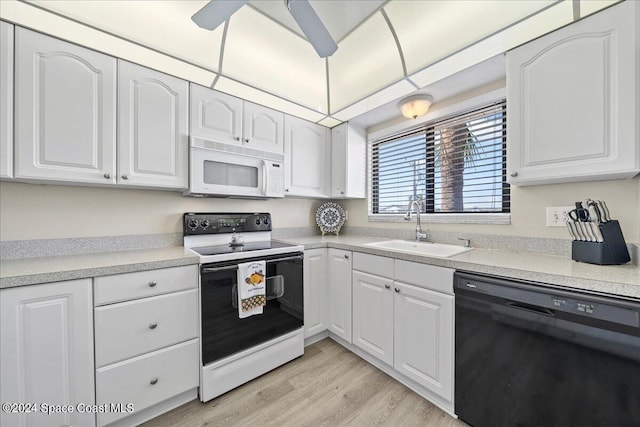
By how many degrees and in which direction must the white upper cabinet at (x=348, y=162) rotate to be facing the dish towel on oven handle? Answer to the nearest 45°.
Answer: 0° — it already faces it

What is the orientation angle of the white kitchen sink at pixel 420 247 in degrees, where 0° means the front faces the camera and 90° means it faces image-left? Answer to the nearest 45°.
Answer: approximately 45°

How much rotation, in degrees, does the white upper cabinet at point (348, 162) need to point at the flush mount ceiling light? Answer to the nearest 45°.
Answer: approximately 90° to its left

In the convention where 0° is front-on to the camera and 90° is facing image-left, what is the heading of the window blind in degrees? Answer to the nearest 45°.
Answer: approximately 45°

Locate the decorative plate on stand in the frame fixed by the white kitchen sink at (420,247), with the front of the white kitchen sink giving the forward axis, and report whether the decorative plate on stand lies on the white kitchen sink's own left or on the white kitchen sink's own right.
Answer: on the white kitchen sink's own right

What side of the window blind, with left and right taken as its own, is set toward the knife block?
left
